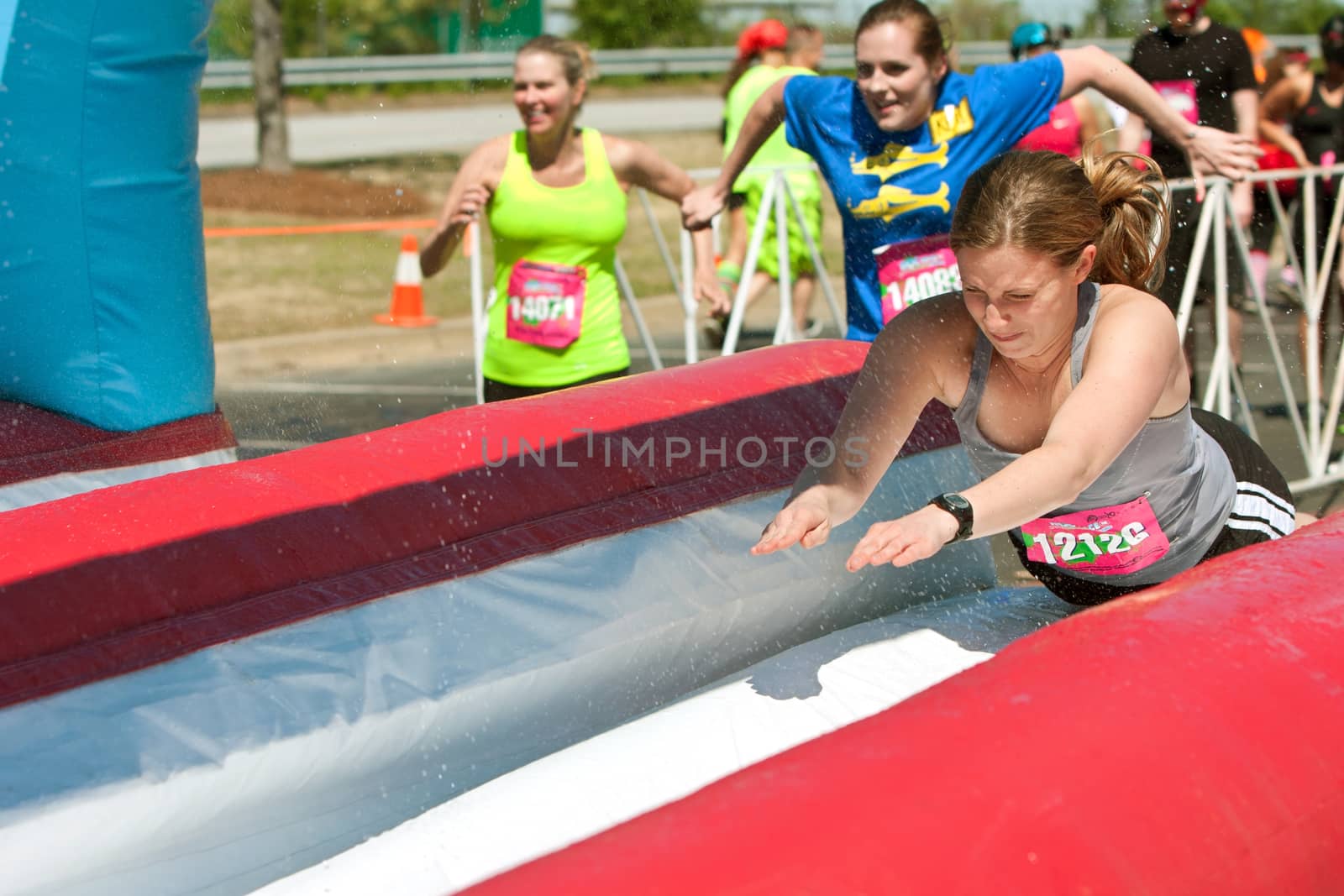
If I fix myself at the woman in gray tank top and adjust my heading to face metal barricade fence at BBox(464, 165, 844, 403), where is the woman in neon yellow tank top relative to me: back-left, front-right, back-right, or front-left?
front-left

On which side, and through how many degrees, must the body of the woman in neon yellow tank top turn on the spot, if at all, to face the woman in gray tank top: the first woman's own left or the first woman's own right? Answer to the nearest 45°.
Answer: approximately 45° to the first woman's own left

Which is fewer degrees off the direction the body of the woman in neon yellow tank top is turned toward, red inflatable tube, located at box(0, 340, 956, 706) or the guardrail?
the red inflatable tube

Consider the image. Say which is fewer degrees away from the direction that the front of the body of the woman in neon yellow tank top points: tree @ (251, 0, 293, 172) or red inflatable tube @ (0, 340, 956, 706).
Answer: the red inflatable tube

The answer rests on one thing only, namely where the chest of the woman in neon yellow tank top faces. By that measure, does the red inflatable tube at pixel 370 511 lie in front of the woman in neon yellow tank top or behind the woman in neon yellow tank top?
in front

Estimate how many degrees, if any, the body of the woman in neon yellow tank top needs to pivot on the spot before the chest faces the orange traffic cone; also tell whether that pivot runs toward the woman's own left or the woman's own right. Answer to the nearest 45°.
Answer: approximately 180°

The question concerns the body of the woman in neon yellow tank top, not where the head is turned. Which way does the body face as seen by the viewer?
toward the camera

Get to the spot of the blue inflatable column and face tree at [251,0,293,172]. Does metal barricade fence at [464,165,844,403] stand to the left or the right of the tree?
right

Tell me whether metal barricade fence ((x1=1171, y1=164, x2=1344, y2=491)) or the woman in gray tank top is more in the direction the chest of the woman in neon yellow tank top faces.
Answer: the woman in gray tank top

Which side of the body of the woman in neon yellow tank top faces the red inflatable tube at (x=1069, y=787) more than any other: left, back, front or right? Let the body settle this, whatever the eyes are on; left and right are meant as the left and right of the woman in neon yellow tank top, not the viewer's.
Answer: front

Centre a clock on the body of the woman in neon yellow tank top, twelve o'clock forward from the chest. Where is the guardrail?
The guardrail is roughly at 6 o'clock from the woman in neon yellow tank top.

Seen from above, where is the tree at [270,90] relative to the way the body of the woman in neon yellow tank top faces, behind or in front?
behind
